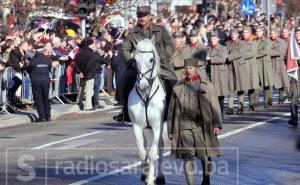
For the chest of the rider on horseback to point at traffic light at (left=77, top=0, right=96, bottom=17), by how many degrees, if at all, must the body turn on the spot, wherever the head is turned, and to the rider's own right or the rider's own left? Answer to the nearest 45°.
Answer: approximately 180°

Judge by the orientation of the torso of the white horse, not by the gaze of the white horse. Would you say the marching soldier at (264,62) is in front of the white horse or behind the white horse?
behind

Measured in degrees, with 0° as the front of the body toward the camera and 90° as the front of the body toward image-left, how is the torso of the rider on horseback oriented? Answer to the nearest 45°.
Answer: approximately 0°

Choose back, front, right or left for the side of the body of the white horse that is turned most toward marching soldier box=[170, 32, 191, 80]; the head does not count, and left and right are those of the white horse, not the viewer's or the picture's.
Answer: back

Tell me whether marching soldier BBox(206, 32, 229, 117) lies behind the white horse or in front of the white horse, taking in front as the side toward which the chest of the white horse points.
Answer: behind

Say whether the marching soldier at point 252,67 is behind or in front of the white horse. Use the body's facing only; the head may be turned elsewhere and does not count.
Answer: behind

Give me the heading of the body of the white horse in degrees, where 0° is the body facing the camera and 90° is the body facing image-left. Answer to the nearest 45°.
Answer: approximately 0°

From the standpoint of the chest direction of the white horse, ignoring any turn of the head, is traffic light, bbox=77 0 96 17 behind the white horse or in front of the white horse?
behind
